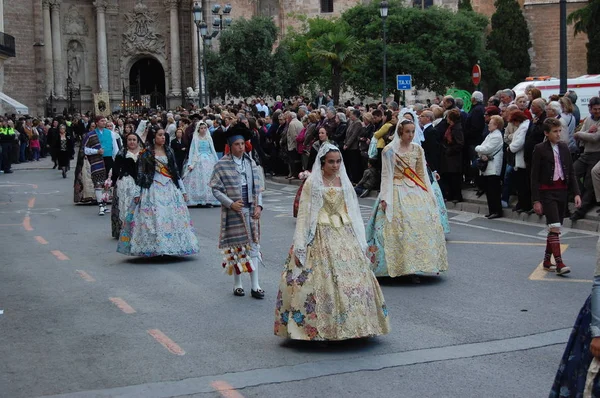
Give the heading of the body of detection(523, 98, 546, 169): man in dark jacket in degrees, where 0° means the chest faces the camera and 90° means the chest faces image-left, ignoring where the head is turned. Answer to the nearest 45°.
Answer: approximately 90°

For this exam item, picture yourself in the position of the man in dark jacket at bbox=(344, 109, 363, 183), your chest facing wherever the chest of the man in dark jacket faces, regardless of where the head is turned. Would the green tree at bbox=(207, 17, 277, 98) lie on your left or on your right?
on your right

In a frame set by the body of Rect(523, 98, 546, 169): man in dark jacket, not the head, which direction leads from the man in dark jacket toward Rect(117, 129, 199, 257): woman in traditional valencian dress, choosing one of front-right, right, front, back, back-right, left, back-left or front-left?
front-left

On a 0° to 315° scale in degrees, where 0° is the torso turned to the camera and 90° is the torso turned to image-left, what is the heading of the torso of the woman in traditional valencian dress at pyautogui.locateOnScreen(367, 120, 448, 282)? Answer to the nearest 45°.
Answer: approximately 315°

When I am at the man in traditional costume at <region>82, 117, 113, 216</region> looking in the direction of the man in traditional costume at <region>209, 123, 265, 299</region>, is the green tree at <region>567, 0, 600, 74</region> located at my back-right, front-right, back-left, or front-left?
back-left

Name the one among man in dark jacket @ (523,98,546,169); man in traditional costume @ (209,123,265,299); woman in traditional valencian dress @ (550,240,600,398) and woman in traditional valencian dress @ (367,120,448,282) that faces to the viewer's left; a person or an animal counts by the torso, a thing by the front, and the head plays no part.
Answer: the man in dark jacket

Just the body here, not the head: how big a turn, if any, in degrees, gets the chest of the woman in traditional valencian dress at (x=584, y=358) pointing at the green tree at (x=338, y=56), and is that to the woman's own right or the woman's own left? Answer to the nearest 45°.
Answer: approximately 135° to the woman's own left

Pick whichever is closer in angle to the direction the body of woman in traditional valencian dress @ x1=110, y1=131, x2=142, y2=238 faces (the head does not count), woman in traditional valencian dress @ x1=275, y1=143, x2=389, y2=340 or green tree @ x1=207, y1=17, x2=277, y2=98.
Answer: the woman in traditional valencian dress
